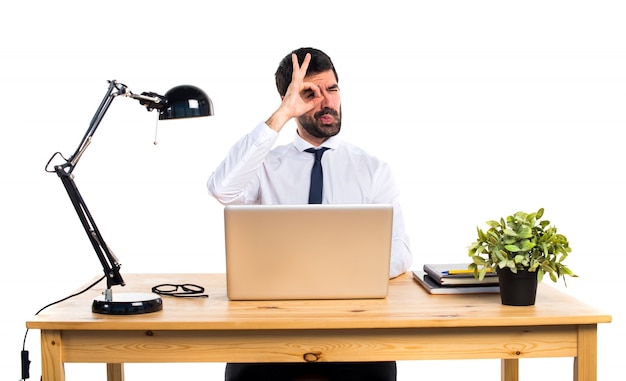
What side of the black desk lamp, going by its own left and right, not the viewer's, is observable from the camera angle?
right

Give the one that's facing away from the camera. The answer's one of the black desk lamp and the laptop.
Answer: the laptop

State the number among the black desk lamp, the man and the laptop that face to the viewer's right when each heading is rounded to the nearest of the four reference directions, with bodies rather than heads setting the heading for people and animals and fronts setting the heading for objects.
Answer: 1

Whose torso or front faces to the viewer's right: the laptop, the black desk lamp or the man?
the black desk lamp

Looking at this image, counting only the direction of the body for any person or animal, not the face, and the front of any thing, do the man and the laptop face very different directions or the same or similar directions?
very different directions

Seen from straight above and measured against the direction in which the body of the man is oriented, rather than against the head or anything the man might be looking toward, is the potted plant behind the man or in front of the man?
in front

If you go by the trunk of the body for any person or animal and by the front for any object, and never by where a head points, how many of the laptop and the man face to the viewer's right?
0

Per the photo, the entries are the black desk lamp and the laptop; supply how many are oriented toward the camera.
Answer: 0

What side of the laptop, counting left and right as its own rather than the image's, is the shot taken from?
back

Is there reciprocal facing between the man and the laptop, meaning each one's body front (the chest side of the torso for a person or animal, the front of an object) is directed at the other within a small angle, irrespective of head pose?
yes

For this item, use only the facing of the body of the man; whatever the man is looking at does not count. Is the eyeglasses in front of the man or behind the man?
in front

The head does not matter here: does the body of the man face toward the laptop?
yes

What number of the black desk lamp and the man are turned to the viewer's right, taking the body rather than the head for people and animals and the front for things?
1

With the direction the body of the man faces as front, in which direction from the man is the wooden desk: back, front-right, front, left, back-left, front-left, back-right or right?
front

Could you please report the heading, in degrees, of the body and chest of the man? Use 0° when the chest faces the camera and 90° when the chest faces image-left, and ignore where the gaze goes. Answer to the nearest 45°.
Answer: approximately 0°
